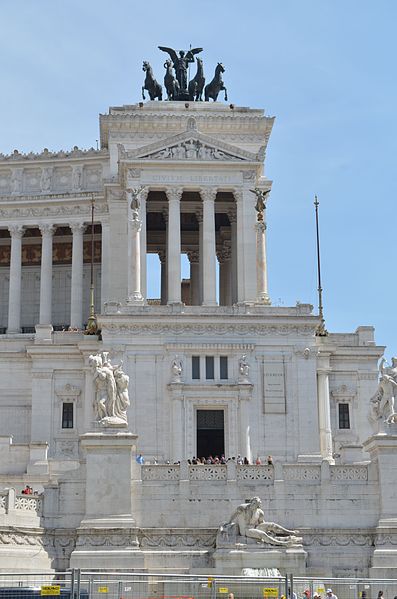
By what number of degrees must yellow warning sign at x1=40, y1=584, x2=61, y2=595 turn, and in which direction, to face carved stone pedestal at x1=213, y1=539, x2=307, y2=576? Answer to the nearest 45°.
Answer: approximately 135° to its left

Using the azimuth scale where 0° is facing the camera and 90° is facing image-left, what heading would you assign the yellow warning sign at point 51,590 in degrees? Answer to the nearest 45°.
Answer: approximately 0°

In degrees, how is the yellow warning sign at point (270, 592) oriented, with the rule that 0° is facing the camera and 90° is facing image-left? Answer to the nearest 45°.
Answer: approximately 0°

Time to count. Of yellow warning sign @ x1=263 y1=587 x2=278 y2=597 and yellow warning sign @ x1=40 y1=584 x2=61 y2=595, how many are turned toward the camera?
2

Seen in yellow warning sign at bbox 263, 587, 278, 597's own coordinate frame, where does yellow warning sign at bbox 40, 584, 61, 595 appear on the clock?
yellow warning sign at bbox 40, 584, 61, 595 is roughly at 2 o'clock from yellow warning sign at bbox 263, 587, 278, 597.

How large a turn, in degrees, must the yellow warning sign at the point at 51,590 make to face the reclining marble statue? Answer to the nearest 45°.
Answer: approximately 135° to its left

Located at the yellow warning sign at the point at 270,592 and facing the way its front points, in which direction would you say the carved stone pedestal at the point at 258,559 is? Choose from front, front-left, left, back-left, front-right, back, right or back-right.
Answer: back

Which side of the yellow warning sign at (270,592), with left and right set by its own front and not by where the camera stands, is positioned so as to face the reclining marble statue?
back

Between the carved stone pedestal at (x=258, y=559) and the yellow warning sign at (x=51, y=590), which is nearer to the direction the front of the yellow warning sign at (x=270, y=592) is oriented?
the yellow warning sign
